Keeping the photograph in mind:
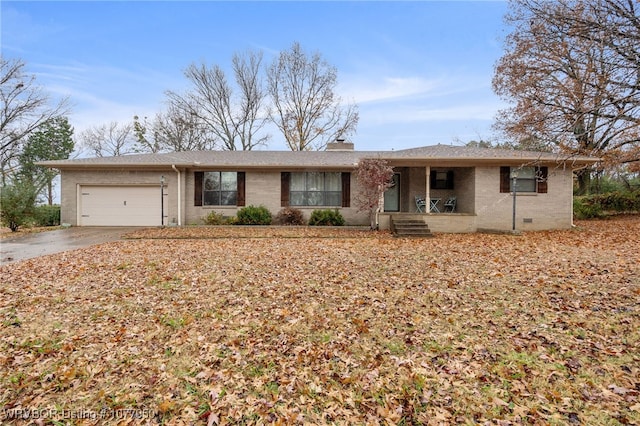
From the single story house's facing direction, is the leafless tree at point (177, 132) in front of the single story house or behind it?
behind

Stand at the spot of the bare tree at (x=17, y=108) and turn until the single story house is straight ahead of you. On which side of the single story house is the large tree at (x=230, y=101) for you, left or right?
left

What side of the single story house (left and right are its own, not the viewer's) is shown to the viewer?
front

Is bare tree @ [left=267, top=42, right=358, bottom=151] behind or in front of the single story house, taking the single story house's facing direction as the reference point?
behind

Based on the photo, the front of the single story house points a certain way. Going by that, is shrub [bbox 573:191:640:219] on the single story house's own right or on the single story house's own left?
on the single story house's own left

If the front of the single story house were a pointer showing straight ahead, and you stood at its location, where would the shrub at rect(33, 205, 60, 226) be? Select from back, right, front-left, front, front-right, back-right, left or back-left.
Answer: right

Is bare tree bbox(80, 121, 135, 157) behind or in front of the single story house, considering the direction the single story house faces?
behind

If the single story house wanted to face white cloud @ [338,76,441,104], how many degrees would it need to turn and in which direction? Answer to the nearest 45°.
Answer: approximately 135° to its left

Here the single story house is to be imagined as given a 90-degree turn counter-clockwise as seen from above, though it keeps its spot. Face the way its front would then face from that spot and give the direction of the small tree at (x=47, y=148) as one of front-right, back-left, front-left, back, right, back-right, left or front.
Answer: back-left

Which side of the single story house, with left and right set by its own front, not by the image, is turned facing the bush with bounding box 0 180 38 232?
right

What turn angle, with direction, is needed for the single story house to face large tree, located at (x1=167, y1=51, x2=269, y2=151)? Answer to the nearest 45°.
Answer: approximately 180°

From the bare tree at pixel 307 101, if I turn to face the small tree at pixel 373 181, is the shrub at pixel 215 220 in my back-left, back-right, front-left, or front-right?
front-right

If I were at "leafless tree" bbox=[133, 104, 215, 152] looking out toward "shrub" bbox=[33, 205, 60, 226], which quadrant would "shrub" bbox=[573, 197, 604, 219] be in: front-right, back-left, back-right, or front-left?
front-left

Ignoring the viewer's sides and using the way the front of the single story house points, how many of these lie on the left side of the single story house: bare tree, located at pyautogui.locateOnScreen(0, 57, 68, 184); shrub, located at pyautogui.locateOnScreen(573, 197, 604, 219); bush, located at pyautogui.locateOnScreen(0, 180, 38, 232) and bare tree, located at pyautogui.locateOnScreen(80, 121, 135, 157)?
1

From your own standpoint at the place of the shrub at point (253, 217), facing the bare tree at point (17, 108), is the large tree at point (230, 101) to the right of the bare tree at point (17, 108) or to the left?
right
